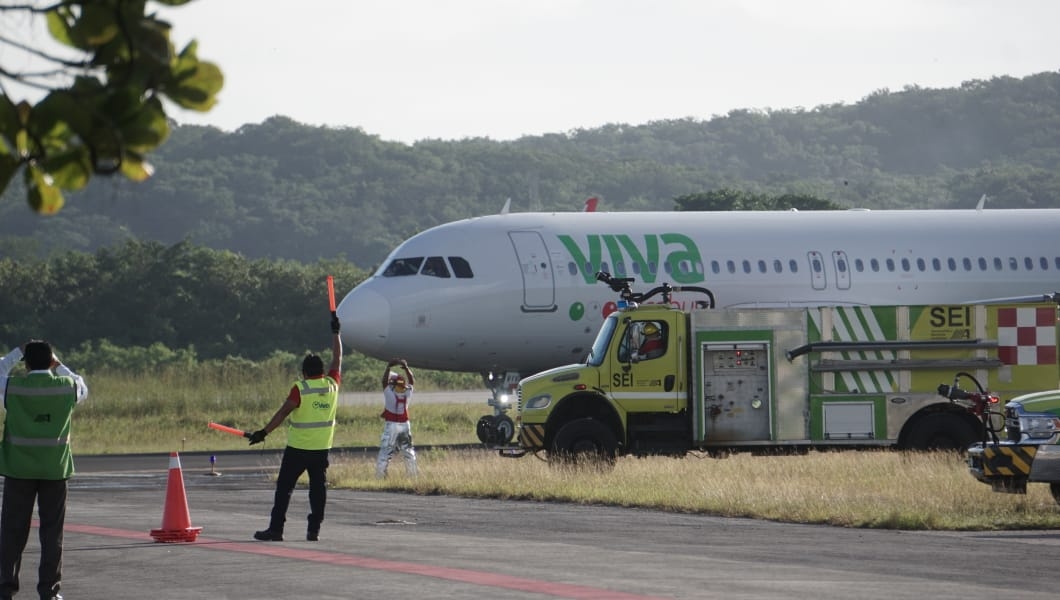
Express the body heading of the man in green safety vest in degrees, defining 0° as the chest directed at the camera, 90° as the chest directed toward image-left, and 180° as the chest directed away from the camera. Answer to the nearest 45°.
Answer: approximately 180°

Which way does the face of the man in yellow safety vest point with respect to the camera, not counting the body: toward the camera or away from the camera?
away from the camera

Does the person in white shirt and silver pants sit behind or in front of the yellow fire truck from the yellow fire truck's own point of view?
in front

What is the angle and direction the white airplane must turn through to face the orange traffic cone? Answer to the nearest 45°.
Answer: approximately 90° to its left

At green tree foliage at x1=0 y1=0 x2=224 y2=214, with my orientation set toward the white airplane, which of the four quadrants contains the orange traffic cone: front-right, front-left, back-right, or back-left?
front-left

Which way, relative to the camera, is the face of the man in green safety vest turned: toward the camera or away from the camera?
away from the camera

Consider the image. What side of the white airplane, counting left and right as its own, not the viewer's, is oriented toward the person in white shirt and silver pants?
left

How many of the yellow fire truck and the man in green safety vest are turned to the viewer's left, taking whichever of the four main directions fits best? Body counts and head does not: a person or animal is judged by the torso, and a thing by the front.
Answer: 1

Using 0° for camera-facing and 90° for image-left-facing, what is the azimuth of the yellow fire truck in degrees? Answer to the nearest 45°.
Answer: approximately 90°

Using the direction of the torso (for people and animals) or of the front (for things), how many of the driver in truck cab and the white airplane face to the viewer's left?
2

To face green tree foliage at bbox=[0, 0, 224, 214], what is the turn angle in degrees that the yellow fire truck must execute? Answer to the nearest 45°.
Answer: approximately 90° to its left

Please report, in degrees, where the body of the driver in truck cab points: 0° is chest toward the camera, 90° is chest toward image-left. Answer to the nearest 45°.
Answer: approximately 90°

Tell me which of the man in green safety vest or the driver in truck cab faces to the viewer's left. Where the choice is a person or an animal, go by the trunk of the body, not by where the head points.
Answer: the driver in truck cab

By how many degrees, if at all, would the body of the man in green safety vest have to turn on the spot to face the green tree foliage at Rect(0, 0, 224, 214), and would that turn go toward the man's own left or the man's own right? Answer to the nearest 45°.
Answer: approximately 180°

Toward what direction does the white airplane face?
to the viewer's left
